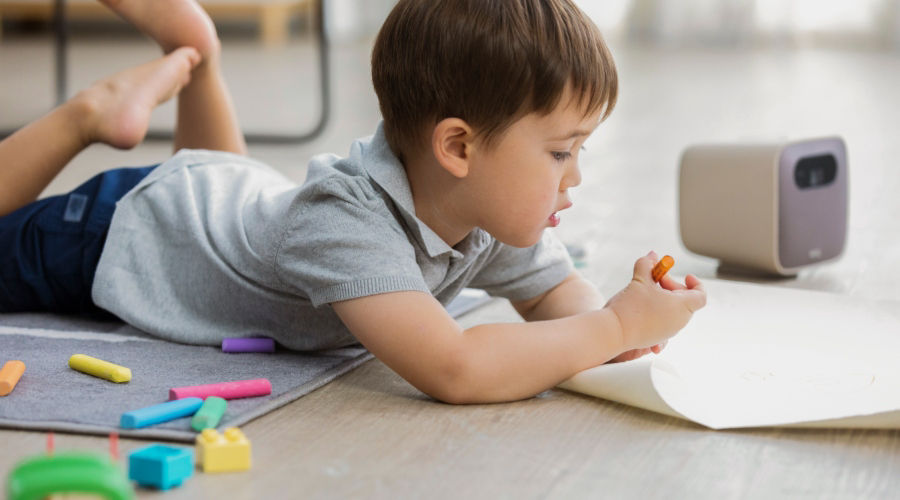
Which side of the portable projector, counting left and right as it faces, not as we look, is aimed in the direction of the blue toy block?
right

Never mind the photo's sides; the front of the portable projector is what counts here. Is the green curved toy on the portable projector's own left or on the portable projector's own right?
on the portable projector's own right

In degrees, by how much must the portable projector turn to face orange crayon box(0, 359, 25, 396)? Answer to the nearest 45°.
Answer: approximately 90° to its right

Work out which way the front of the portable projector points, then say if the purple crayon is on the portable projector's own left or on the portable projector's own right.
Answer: on the portable projector's own right

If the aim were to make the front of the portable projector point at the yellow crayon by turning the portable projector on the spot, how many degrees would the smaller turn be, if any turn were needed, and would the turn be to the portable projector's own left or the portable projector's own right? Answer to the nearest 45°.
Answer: approximately 90° to the portable projector's own right

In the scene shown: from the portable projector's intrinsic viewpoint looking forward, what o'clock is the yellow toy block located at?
The yellow toy block is roughly at 2 o'clock from the portable projector.

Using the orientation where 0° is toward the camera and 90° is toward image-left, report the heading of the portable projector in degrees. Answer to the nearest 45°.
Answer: approximately 315°

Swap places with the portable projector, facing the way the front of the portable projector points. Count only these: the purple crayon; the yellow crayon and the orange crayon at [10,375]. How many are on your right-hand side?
3

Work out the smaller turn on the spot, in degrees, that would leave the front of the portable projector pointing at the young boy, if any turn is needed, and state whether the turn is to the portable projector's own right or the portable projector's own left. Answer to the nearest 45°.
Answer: approximately 90° to the portable projector's own right
